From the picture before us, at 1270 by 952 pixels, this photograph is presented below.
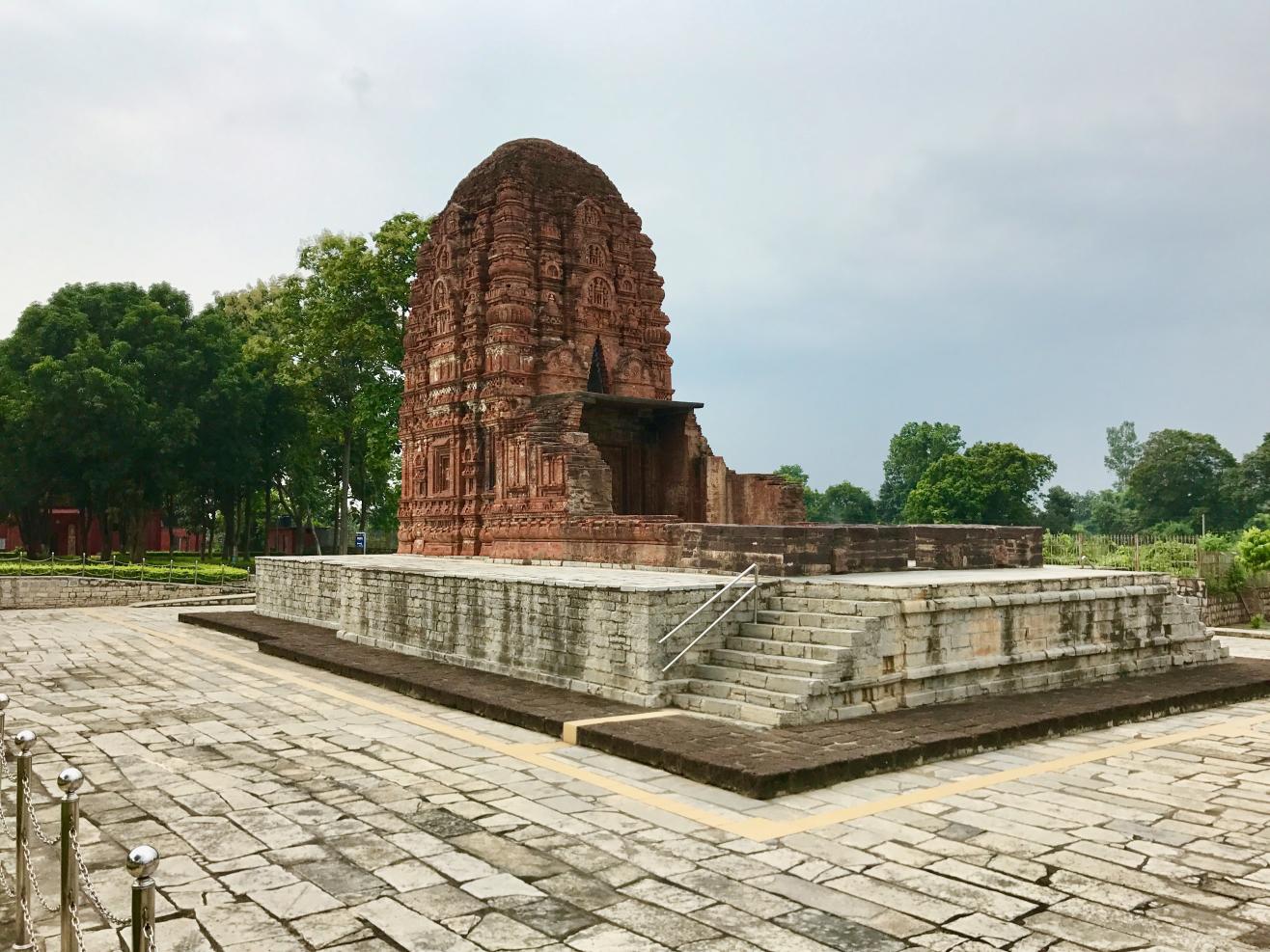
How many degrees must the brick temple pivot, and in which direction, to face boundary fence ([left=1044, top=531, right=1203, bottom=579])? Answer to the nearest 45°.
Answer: approximately 45° to its left

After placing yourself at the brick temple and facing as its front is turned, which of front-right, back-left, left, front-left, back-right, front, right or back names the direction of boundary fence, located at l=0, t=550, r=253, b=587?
back

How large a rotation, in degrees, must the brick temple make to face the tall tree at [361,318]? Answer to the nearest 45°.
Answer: approximately 180°

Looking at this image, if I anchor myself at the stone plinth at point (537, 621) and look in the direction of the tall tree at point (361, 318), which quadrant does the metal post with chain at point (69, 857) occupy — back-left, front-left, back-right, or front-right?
back-left

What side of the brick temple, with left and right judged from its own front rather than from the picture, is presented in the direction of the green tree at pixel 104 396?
back

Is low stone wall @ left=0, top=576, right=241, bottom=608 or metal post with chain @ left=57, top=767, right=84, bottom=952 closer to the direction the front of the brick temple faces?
the metal post with chain

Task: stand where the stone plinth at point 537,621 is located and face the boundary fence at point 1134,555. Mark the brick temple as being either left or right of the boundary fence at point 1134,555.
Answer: left

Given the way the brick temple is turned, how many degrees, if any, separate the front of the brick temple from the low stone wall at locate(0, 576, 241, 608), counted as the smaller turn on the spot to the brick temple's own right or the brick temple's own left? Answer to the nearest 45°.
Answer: approximately 180°

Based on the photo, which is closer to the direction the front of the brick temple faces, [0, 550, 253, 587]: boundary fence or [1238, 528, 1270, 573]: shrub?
the shrub

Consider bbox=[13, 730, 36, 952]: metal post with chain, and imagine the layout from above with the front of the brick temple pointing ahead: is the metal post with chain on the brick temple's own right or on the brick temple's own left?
on the brick temple's own right

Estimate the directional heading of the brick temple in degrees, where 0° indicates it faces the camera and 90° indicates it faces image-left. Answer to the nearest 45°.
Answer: approximately 315°

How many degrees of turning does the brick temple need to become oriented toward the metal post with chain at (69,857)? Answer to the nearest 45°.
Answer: approximately 45° to its right

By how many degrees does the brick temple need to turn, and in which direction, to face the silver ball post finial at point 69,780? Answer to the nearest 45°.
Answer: approximately 45° to its right

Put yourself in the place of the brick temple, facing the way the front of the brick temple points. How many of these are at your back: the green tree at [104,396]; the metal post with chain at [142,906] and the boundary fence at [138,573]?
2

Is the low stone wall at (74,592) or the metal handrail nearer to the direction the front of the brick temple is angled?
the metal handrail
